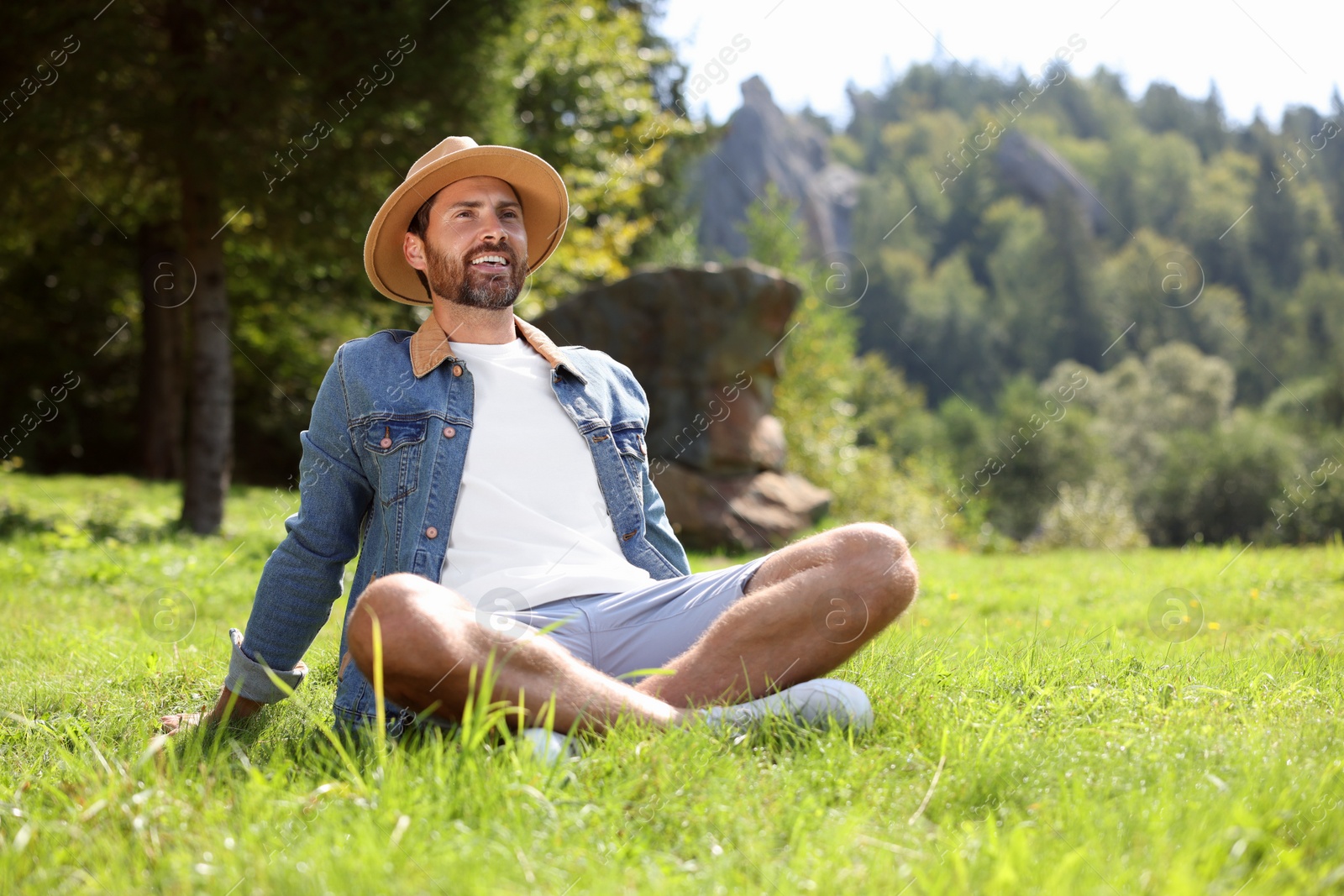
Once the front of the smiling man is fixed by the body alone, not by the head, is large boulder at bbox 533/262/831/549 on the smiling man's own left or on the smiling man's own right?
on the smiling man's own left

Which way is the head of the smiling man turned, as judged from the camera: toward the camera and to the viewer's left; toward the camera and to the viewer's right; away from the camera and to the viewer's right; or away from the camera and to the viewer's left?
toward the camera and to the viewer's right

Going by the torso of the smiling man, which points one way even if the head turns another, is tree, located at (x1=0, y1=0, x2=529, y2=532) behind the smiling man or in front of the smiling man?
behind

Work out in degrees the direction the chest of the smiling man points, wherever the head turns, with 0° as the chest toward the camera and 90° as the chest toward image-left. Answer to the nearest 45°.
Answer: approximately 315°
